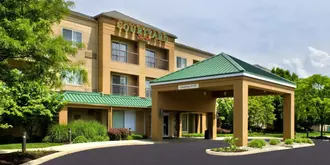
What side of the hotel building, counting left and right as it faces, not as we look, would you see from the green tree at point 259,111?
left

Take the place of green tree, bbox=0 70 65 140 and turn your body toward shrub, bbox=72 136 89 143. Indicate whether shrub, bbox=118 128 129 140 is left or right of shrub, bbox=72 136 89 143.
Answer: left

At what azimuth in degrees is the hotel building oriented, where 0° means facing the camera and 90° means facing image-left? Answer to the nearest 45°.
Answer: approximately 315°

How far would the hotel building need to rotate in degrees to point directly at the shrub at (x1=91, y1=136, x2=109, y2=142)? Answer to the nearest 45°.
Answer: approximately 45° to its right

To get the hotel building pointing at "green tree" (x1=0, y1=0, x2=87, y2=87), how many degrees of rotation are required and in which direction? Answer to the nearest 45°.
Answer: approximately 45° to its right

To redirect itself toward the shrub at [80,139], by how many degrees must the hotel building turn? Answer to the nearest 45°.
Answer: approximately 45° to its right

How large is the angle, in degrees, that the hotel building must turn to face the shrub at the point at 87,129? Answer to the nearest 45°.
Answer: approximately 45° to its right

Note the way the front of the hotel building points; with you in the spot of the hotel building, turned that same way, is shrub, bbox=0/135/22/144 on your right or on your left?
on your right
